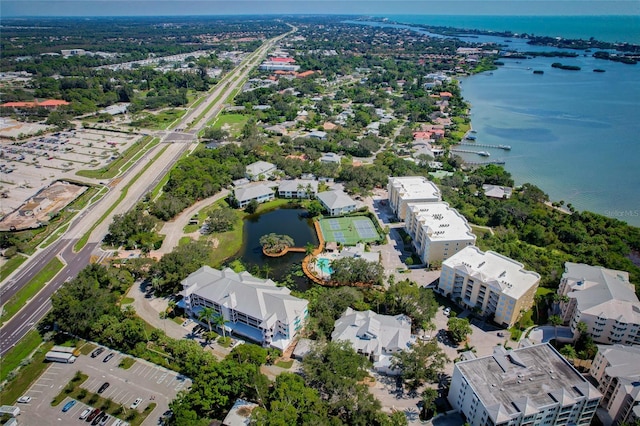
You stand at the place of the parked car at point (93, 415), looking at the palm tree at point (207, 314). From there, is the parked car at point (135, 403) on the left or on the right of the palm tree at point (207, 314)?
right

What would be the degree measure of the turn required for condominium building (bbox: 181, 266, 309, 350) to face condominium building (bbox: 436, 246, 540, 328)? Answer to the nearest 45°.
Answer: approximately 135° to its left

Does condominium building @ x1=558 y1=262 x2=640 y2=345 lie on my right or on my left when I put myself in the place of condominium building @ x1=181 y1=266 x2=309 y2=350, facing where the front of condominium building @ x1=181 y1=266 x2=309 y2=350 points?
on my left

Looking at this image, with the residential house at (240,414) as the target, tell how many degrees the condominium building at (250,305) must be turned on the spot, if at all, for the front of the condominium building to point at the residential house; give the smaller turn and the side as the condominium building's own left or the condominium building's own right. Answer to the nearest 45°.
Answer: approximately 45° to the condominium building's own left

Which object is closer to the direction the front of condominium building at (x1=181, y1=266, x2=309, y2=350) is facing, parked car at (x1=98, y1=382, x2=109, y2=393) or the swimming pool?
the parked car

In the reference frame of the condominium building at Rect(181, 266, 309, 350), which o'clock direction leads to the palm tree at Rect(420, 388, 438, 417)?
The palm tree is roughly at 9 o'clock from the condominium building.

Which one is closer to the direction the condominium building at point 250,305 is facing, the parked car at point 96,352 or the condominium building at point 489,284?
the parked car

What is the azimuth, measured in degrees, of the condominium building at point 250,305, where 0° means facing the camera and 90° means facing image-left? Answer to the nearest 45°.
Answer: approximately 45°

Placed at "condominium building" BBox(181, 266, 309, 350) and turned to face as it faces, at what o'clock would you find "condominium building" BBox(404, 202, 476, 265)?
"condominium building" BBox(404, 202, 476, 265) is roughly at 7 o'clock from "condominium building" BBox(181, 266, 309, 350).

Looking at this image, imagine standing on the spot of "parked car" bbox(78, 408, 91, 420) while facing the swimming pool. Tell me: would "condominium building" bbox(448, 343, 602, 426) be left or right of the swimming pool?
right

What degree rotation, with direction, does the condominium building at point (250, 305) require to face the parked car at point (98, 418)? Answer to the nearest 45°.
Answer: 0° — it already faces it

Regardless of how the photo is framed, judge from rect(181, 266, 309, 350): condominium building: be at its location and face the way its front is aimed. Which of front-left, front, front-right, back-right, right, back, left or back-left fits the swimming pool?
back

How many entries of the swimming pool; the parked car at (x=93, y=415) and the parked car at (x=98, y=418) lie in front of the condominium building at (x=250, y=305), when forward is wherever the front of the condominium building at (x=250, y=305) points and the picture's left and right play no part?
2
